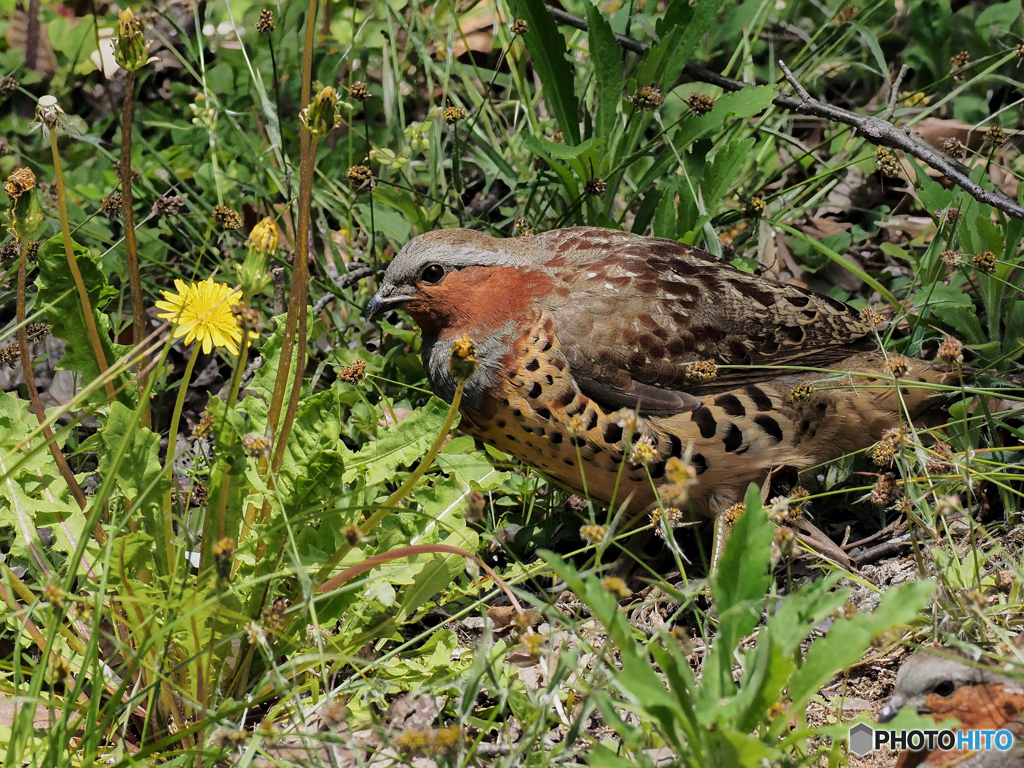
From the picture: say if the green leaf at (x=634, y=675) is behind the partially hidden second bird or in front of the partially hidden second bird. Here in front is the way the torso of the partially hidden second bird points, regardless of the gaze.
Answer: in front

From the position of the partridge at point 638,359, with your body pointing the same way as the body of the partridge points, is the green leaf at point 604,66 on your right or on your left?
on your right

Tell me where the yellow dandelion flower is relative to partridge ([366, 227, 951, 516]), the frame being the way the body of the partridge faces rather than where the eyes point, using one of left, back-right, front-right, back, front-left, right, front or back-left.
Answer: front-left

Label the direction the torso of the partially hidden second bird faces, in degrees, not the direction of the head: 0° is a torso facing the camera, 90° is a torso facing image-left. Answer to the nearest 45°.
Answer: approximately 90°

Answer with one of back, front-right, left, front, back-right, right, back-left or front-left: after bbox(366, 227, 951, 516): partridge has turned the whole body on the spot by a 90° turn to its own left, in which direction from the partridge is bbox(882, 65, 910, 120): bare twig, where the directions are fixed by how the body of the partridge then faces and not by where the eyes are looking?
back-left

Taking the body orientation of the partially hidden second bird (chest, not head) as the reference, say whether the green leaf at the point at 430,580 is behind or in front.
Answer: in front

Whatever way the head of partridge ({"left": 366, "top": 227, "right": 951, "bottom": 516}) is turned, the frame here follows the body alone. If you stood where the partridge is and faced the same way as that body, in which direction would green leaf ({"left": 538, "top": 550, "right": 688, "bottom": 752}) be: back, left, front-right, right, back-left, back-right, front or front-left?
left

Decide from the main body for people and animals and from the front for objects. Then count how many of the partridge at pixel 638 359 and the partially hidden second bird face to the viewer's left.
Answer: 2

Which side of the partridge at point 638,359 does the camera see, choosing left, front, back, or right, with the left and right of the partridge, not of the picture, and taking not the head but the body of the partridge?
left

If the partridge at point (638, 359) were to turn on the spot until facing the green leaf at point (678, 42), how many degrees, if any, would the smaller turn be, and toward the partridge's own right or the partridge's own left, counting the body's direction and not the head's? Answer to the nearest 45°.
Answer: approximately 90° to the partridge's own right

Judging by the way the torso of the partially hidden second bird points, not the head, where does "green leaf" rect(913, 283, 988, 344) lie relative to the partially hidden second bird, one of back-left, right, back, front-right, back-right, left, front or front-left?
right

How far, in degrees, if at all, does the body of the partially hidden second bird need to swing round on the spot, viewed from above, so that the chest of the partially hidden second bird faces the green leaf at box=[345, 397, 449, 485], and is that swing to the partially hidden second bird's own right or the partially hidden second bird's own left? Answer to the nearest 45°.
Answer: approximately 45° to the partially hidden second bird's own right
